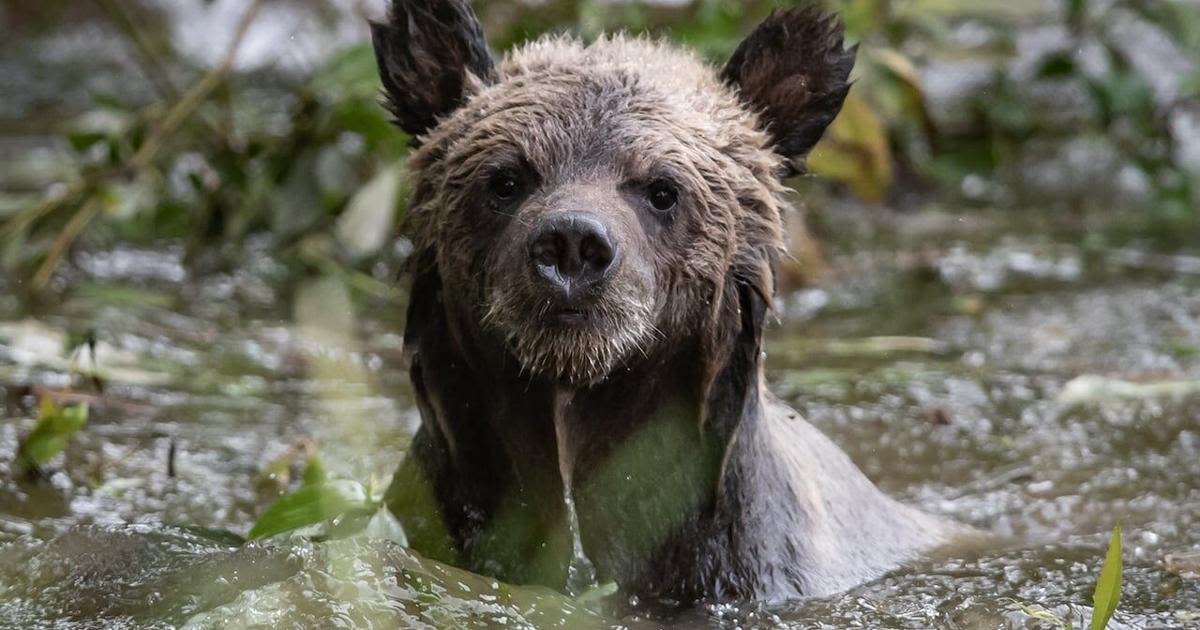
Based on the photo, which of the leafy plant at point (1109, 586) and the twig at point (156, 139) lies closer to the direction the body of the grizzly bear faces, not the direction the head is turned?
the leafy plant

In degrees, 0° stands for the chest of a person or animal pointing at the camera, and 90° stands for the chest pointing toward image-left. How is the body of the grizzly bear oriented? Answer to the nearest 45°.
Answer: approximately 0°

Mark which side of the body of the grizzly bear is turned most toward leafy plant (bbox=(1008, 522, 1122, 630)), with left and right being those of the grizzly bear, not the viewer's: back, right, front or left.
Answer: left

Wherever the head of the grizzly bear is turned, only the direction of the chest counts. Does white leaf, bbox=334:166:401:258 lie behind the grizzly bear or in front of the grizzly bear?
behind

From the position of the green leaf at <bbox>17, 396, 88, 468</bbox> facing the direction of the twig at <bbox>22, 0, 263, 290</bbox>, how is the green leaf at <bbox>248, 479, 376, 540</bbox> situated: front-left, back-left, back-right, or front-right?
back-right

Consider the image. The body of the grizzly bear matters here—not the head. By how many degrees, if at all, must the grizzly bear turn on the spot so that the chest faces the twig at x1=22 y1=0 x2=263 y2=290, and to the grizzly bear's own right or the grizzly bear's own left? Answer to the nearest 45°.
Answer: approximately 135° to the grizzly bear's own right

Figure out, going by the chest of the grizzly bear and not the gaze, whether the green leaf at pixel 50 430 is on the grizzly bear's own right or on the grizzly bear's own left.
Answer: on the grizzly bear's own right
